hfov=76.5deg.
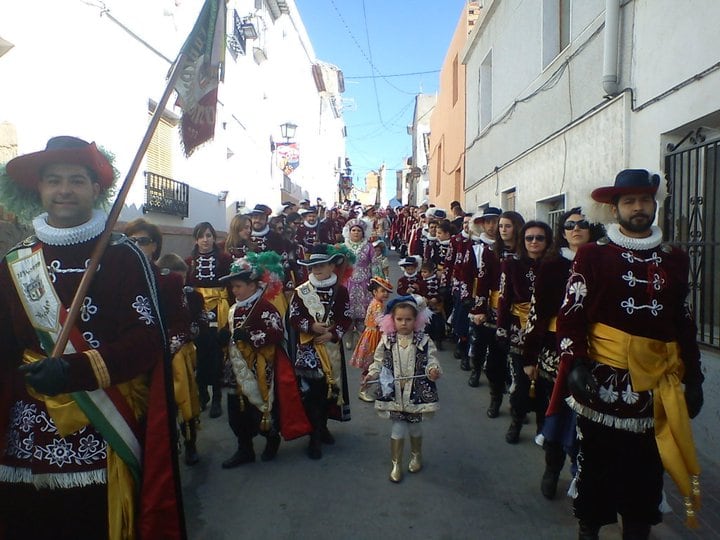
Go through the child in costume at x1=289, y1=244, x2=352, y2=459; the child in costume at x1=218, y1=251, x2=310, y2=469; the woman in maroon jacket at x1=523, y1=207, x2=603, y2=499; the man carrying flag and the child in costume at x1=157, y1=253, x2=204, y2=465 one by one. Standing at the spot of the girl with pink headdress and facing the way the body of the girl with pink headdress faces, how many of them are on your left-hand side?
1

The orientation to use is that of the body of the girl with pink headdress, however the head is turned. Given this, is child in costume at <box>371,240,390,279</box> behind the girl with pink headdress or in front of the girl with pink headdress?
behind

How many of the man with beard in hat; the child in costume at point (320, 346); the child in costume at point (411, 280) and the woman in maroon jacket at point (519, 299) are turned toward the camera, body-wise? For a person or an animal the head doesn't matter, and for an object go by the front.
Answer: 4

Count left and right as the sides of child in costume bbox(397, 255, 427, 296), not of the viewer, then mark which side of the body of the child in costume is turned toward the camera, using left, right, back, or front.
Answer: front

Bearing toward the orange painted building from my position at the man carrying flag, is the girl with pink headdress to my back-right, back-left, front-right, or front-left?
front-right

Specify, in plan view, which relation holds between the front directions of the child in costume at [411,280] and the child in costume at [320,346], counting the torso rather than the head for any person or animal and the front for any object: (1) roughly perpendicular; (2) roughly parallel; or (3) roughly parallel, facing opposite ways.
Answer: roughly parallel

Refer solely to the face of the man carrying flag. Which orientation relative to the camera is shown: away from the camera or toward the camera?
toward the camera

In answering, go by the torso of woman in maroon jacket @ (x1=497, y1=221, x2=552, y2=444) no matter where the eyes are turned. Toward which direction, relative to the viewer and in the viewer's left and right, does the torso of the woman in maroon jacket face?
facing the viewer

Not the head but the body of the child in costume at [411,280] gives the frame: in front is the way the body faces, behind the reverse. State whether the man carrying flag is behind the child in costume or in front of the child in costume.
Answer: in front

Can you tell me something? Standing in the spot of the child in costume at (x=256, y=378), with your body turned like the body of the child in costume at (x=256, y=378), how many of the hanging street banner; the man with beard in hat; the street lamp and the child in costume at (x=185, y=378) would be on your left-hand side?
1

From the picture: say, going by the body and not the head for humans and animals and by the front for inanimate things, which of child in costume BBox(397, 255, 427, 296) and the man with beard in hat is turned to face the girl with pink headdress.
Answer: the child in costume

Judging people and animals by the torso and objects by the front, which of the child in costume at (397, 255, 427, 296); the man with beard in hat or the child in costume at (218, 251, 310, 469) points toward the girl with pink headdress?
the child in costume at (397, 255, 427, 296)

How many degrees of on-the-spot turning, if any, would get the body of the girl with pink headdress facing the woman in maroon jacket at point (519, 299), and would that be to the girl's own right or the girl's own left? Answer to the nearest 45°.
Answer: approximately 135° to the girl's own left

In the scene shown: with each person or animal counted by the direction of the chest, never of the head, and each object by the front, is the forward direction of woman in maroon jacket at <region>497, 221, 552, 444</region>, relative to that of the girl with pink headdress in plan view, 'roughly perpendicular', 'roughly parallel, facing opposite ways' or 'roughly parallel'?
roughly parallel

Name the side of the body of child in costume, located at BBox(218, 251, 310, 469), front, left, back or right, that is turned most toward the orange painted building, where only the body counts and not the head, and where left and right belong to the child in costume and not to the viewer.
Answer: back

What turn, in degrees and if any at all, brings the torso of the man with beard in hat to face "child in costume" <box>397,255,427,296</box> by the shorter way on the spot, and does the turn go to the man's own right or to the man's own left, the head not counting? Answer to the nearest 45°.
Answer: approximately 135° to the man's own right
